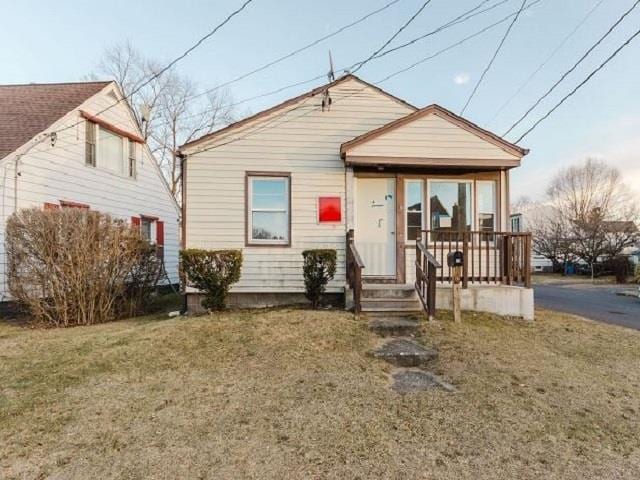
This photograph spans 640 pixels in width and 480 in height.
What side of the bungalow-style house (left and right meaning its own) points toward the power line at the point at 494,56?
left

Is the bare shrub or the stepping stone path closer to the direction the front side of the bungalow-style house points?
the stepping stone path

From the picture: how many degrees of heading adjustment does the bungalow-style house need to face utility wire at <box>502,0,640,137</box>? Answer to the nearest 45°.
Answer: approximately 90° to its left

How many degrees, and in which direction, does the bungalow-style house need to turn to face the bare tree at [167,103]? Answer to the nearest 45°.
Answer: approximately 135° to its right

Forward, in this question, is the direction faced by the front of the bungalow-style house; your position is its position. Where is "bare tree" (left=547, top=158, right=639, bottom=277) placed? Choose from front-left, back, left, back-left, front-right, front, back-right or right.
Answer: back-left

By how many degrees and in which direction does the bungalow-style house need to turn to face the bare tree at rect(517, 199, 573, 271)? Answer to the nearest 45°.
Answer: approximately 135° to its left

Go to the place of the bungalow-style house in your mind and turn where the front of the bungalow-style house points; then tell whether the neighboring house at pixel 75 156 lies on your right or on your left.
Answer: on your right

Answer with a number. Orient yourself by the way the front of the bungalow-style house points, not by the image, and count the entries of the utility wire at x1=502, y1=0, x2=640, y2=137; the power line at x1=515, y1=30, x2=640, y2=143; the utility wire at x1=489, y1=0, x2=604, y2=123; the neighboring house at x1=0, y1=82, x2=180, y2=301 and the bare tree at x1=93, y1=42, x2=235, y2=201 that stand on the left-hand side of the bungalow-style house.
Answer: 3

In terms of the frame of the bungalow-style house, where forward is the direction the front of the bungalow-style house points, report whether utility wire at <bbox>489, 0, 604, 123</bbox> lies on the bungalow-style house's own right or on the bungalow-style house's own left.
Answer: on the bungalow-style house's own left

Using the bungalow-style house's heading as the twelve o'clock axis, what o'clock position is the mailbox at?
The mailbox is roughly at 10 o'clock from the bungalow-style house.

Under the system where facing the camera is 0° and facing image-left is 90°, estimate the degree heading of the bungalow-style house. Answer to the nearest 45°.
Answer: approximately 0°
